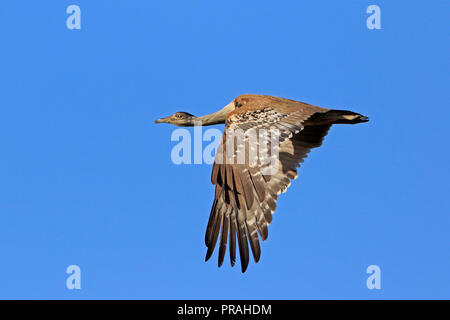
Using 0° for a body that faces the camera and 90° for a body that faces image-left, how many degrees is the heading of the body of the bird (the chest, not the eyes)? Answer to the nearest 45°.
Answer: approximately 90°
